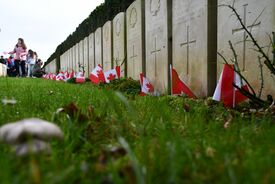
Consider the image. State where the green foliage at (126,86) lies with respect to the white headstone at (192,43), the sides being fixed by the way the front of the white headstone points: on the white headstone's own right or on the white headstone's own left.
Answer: on the white headstone's own right

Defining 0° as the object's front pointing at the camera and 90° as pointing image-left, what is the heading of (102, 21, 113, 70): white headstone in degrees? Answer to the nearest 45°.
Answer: approximately 45°

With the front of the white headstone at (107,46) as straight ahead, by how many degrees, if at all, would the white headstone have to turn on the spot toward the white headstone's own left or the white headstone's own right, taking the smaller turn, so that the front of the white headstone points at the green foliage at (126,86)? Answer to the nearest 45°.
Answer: approximately 45° to the white headstone's own left
